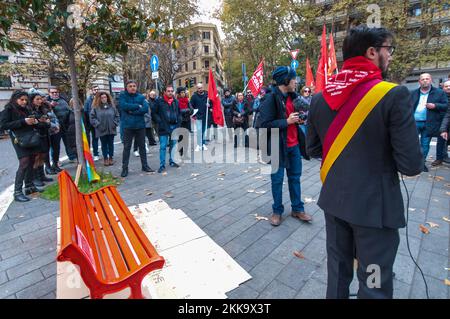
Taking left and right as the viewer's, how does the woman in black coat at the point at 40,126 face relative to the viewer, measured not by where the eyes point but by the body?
facing the viewer and to the right of the viewer

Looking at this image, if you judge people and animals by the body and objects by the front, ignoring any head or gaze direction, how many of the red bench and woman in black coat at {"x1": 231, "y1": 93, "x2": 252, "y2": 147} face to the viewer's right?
1

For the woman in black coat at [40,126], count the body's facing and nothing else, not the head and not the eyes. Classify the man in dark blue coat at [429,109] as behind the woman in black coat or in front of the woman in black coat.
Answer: in front

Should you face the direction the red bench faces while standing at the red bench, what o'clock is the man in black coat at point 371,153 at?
The man in black coat is roughly at 1 o'clock from the red bench.

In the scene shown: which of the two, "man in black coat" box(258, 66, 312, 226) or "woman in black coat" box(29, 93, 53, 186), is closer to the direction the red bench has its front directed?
the man in black coat

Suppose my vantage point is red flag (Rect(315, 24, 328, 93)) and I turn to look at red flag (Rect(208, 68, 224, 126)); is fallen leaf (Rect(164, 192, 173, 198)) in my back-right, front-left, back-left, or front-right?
front-left

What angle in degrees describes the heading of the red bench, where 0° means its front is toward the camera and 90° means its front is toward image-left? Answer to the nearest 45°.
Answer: approximately 270°

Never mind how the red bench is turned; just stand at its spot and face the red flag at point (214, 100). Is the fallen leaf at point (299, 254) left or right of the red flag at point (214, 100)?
right

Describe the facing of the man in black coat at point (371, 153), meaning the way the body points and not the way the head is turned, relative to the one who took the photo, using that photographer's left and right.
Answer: facing away from the viewer and to the right of the viewer

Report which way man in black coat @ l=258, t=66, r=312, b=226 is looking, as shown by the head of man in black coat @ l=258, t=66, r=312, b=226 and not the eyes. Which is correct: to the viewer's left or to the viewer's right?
to the viewer's right

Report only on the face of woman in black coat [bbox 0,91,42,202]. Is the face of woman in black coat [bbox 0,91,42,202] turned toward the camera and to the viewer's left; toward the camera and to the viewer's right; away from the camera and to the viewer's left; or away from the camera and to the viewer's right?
toward the camera and to the viewer's right

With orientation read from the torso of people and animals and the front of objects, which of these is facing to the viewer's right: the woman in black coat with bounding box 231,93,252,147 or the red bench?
the red bench

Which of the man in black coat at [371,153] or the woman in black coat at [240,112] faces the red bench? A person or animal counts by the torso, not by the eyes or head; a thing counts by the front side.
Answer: the woman in black coat

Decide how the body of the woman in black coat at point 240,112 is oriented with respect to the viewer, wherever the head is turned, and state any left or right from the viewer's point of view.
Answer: facing the viewer
